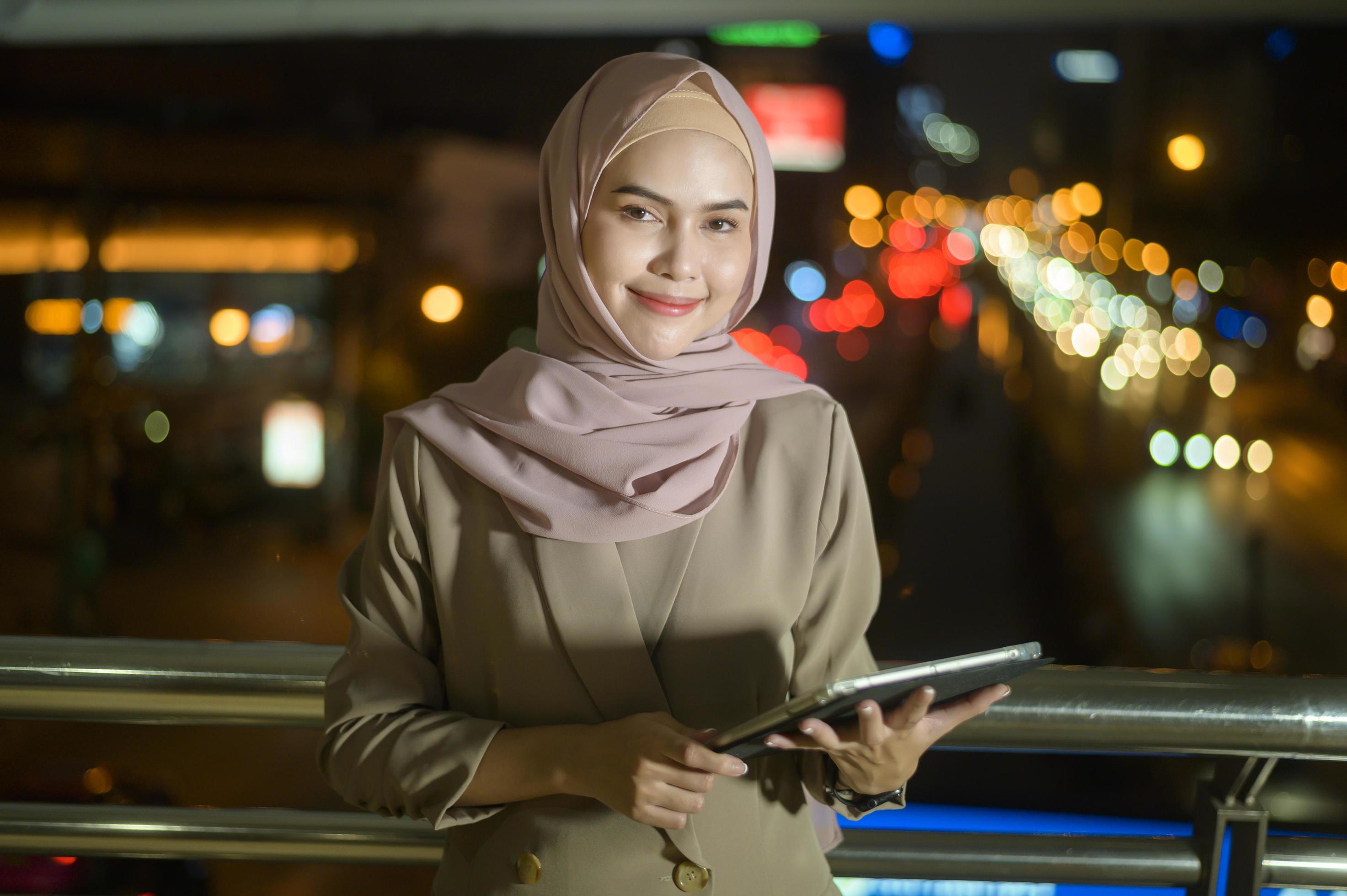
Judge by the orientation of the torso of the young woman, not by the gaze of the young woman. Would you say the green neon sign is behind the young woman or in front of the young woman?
behind

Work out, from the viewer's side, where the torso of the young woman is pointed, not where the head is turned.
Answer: toward the camera

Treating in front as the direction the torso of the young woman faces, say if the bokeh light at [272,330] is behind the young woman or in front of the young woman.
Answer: behind

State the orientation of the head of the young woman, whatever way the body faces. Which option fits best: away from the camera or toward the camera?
toward the camera

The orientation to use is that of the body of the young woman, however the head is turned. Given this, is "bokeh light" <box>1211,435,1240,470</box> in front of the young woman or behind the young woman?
behind

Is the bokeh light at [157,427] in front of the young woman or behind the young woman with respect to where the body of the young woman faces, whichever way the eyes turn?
behind
